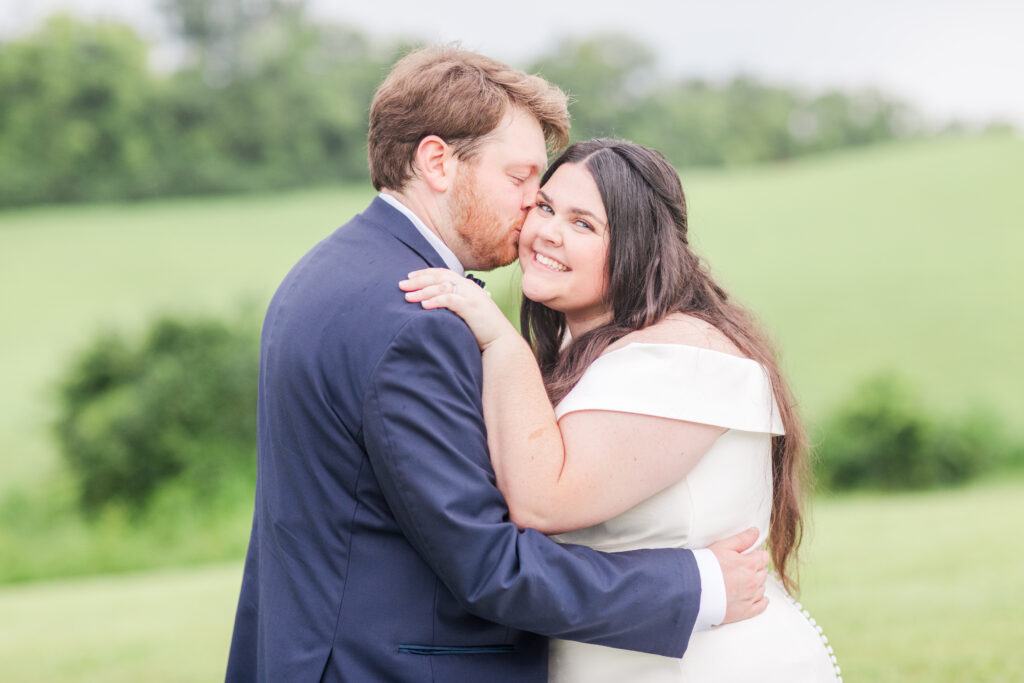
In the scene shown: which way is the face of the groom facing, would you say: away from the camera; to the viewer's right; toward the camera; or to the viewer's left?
to the viewer's right

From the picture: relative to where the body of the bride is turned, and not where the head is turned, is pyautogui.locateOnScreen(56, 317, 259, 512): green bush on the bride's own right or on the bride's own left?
on the bride's own right

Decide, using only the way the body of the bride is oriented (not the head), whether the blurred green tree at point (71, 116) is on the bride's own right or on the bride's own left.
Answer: on the bride's own right

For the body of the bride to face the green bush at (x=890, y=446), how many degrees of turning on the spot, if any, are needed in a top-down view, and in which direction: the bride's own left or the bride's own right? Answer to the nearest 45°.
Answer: approximately 90° to the bride's own right

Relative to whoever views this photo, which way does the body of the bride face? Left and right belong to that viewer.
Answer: facing to the left of the viewer
